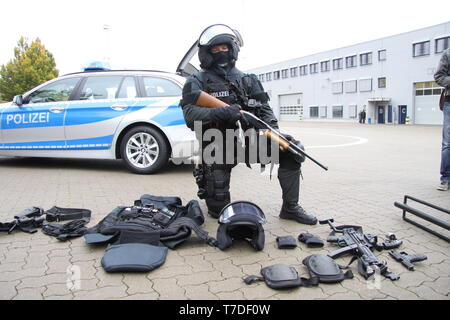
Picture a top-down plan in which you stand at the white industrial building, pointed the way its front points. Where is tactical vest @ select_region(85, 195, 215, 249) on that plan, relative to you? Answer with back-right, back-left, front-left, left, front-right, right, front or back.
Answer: front-left

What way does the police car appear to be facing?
to the viewer's left

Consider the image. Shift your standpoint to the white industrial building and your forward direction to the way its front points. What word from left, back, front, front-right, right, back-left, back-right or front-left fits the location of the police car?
front-left

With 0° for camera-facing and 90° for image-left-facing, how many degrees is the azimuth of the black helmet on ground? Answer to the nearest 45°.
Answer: approximately 0°

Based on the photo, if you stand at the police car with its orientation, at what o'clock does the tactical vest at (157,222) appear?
The tactical vest is roughly at 9 o'clock from the police car.

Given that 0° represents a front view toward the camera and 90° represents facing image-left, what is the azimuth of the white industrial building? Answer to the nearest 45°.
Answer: approximately 45°
